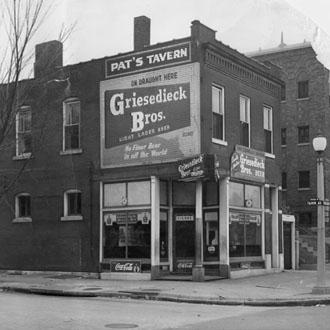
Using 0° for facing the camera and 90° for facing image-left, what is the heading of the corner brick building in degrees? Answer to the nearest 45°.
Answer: approximately 315°

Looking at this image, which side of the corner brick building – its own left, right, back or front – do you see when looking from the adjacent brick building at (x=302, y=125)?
left
